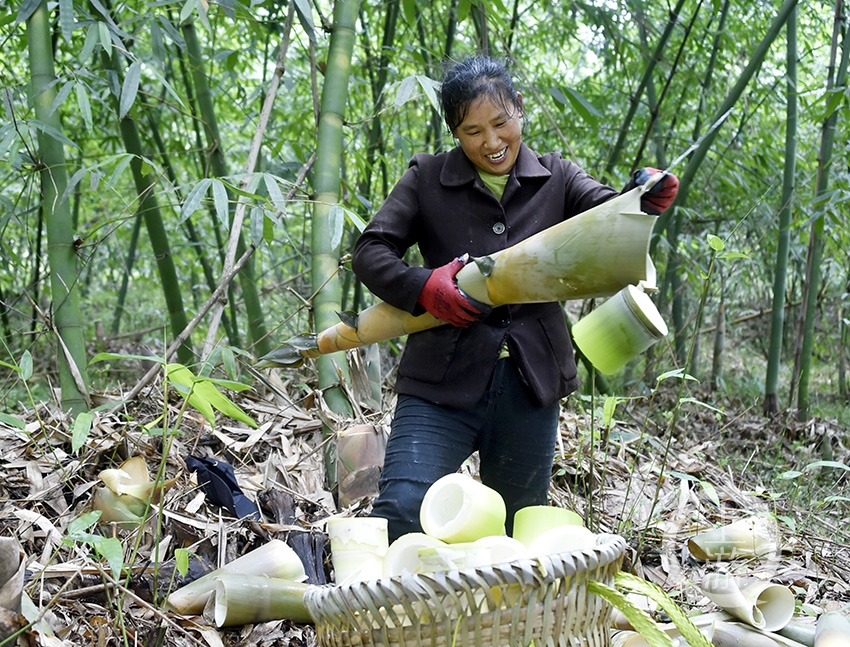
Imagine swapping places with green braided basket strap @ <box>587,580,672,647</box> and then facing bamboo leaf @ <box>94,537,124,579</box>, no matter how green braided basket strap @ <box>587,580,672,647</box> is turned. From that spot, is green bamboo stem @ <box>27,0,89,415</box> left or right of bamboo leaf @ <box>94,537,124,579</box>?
right

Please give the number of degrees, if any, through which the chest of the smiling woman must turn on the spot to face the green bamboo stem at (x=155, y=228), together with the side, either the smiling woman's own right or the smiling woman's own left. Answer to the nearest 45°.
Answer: approximately 135° to the smiling woman's own right

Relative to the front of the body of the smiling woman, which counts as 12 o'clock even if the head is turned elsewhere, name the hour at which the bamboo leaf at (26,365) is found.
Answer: The bamboo leaf is roughly at 3 o'clock from the smiling woman.

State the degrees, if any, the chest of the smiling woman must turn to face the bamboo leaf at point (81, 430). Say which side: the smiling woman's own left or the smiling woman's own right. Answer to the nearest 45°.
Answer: approximately 90° to the smiling woman's own right

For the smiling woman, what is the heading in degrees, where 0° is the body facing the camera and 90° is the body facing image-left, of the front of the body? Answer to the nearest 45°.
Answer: approximately 0°

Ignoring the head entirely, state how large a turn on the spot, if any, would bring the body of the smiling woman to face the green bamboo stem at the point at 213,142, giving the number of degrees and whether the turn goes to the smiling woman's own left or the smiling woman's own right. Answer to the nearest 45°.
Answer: approximately 135° to the smiling woman's own right
